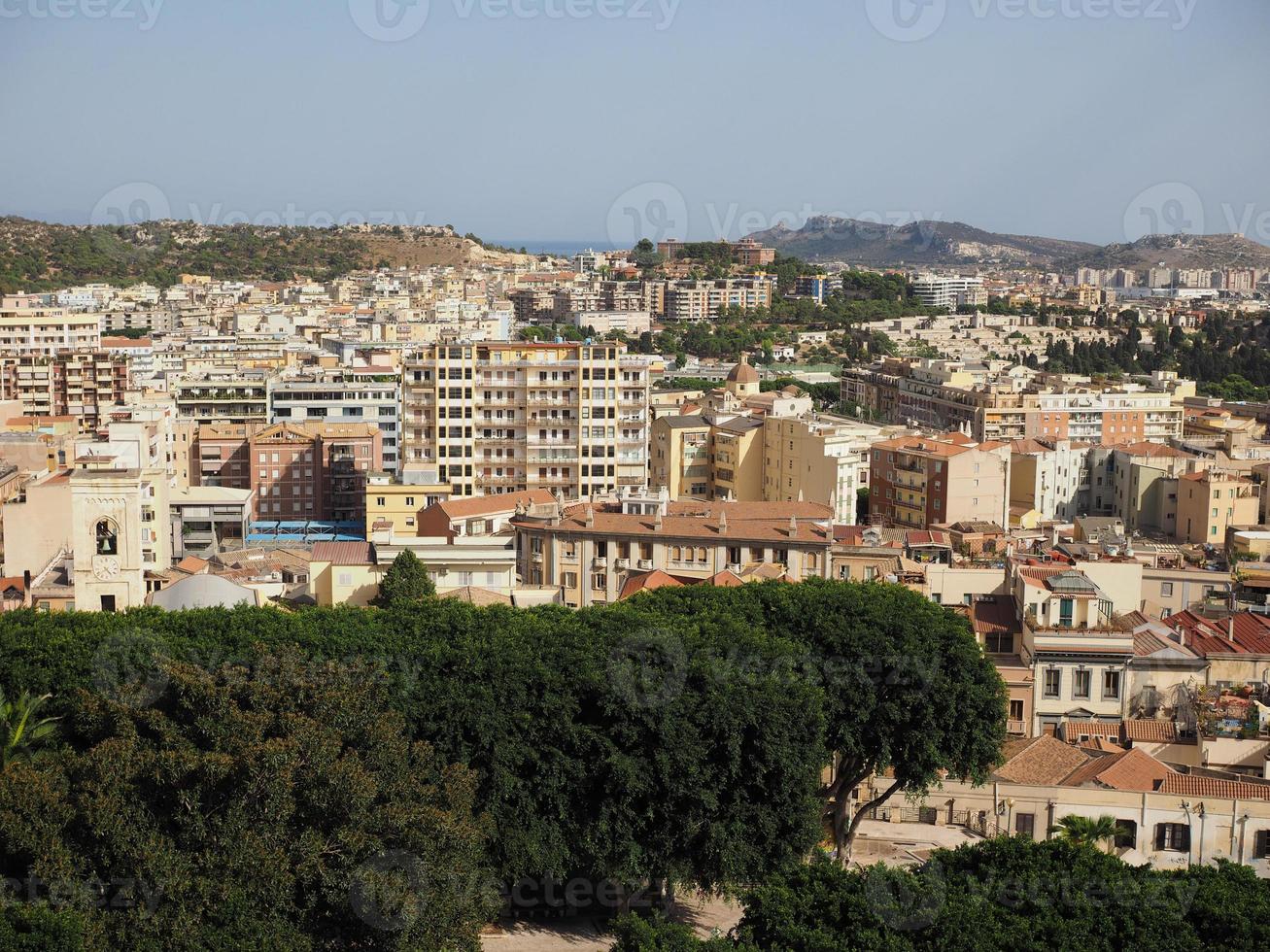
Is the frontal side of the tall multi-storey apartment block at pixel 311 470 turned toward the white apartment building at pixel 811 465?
no

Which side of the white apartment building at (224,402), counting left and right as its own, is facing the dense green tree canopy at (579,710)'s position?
front

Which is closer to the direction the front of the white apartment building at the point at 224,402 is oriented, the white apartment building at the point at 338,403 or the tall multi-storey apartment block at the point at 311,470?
the tall multi-storey apartment block

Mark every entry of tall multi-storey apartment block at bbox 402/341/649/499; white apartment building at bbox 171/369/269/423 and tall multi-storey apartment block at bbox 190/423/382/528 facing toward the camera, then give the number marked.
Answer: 3

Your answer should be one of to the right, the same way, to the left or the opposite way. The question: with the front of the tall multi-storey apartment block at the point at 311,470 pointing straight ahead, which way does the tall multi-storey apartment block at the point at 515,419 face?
the same way

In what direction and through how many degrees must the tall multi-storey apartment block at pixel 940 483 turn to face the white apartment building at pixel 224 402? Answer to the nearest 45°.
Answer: approximately 45° to its right

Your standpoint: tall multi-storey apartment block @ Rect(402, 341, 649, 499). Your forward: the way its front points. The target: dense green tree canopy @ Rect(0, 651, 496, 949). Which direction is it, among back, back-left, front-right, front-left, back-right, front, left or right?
front

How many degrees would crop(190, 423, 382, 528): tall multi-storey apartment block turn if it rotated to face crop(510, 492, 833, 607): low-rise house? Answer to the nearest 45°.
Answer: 0° — it already faces it

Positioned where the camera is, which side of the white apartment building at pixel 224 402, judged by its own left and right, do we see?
front

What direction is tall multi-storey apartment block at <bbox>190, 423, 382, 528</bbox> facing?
toward the camera

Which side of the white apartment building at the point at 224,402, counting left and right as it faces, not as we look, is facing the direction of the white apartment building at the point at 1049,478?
left

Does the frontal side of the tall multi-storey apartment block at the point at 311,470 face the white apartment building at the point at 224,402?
no

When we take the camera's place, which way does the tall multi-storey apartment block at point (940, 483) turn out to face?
facing the viewer and to the left of the viewer

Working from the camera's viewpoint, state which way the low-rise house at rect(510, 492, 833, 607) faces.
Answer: facing the viewer

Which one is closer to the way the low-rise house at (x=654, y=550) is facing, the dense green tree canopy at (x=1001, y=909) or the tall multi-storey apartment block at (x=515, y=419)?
the dense green tree canopy

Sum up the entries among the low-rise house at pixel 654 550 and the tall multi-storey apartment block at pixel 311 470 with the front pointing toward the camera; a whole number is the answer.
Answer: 2

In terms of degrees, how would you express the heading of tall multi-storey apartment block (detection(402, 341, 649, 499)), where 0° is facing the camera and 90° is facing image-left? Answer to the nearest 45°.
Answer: approximately 0°

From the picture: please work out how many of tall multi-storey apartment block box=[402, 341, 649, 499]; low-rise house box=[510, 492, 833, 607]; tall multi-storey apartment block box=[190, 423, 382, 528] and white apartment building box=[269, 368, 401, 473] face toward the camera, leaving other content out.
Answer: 4
